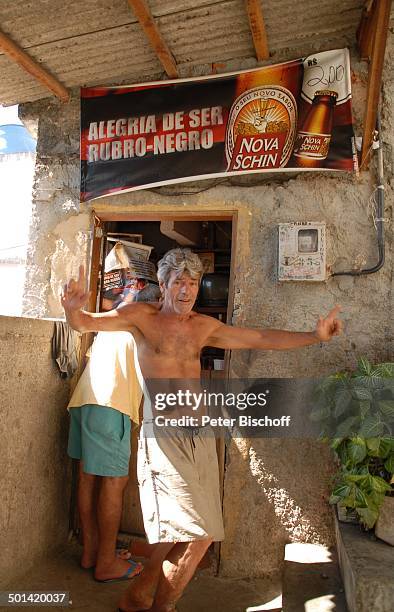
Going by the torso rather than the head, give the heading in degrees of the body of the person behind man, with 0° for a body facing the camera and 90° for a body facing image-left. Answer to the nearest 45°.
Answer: approximately 225°

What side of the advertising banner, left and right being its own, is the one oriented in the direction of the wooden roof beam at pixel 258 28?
front

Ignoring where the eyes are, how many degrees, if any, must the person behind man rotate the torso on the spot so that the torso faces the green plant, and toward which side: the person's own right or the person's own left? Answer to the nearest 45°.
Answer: approximately 90° to the person's own right

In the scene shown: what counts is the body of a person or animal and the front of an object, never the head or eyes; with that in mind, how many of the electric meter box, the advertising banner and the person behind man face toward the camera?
2

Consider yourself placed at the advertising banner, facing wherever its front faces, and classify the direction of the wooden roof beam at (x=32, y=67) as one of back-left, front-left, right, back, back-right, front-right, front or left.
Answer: right

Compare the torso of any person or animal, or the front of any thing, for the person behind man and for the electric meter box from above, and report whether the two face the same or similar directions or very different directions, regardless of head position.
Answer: very different directions

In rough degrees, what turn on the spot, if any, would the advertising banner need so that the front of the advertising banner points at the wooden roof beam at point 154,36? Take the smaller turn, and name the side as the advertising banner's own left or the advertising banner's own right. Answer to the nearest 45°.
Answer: approximately 45° to the advertising banner's own right

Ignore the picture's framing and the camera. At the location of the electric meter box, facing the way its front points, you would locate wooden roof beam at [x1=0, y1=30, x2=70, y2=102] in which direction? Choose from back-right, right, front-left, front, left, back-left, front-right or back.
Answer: right

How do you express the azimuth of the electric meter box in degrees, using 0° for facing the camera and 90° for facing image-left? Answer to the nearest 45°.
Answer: approximately 0°
